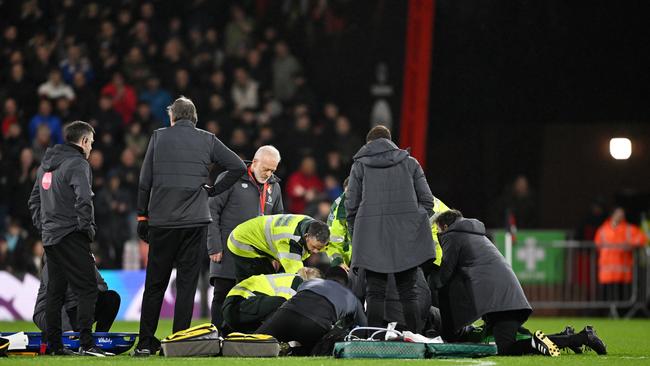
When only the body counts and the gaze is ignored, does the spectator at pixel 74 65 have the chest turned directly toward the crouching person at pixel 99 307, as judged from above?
yes

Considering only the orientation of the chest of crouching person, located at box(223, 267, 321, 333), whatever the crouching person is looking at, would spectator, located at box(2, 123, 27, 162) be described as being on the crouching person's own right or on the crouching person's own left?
on the crouching person's own left

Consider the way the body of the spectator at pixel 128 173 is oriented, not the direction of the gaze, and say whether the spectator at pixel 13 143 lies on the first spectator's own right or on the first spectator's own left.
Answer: on the first spectator's own right

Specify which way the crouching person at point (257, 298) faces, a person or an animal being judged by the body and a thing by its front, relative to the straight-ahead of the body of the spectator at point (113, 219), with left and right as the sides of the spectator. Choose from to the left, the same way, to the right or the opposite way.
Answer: to the left

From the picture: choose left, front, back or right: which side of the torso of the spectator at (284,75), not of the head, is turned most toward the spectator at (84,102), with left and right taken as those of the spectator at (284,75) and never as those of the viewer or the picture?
right

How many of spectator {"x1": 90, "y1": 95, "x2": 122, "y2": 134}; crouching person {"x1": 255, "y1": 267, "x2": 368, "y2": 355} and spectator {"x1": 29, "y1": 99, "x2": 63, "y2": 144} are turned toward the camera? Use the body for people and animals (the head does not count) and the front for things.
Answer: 2

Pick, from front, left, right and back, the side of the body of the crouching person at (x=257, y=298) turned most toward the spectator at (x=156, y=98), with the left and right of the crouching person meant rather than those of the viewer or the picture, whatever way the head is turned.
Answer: left
